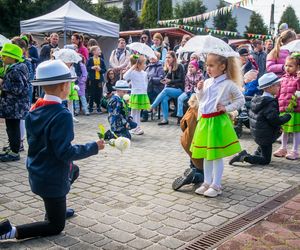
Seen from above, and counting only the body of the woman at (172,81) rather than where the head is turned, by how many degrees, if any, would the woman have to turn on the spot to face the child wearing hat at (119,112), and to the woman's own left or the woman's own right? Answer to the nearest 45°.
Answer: approximately 45° to the woman's own left

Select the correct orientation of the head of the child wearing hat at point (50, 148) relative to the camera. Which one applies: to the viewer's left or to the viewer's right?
to the viewer's right

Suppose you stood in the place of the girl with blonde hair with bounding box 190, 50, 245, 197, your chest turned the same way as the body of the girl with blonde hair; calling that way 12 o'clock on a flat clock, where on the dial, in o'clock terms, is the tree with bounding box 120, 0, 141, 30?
The tree is roughly at 4 o'clock from the girl with blonde hair.

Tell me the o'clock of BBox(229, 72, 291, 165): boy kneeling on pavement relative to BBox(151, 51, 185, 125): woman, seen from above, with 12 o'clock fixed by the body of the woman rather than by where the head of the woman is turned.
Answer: The boy kneeling on pavement is roughly at 10 o'clock from the woman.

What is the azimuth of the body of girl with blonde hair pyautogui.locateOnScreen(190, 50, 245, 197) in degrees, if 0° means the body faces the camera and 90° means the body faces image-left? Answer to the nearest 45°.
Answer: approximately 45°

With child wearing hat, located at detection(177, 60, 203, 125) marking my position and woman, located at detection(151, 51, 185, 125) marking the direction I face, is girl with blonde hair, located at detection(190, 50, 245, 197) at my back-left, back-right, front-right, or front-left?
back-left

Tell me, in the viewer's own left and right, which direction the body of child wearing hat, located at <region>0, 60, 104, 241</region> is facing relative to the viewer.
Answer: facing away from the viewer and to the right of the viewer

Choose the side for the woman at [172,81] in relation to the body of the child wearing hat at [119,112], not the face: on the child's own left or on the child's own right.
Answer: on the child's own left
